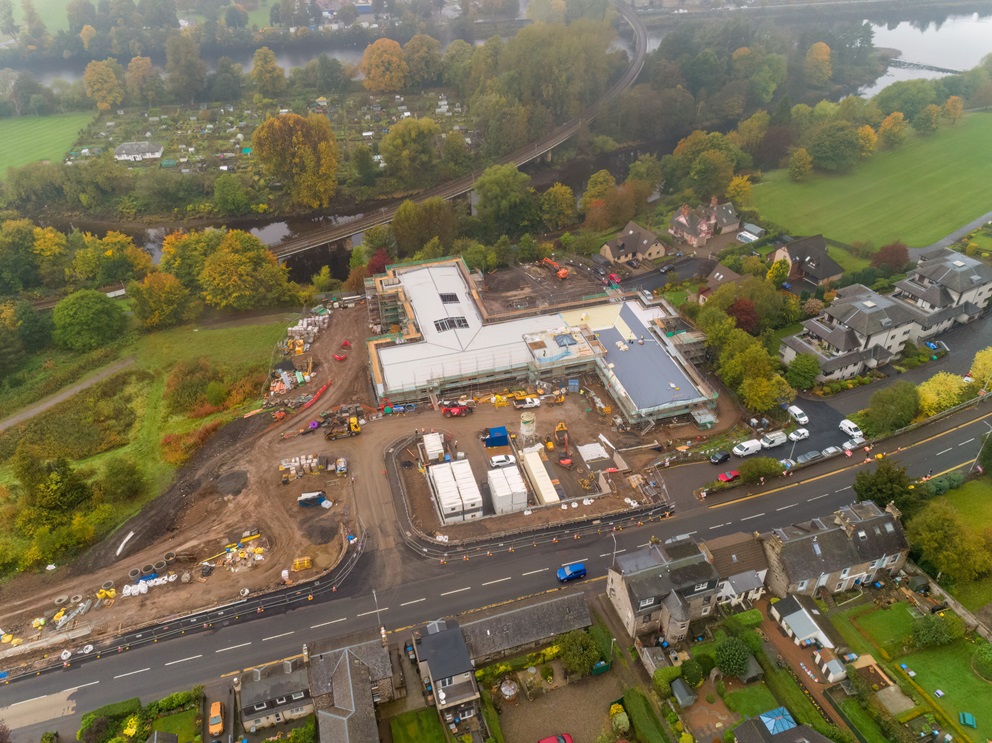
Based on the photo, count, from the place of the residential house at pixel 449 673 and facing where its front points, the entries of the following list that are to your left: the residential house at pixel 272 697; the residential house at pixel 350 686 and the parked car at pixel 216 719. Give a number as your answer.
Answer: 3

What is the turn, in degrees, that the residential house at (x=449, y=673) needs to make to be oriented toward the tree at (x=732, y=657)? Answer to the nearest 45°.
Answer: approximately 90° to its right

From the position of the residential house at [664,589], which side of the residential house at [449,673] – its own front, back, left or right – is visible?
right

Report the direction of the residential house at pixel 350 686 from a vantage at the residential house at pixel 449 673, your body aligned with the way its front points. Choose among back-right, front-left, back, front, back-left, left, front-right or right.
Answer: left

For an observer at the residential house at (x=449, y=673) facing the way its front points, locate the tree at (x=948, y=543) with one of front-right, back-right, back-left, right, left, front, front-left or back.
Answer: right

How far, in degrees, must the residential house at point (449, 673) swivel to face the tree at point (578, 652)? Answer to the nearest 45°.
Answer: approximately 90° to its right

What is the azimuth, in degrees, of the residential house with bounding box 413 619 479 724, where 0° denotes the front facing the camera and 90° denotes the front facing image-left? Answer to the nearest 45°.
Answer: approximately 180°

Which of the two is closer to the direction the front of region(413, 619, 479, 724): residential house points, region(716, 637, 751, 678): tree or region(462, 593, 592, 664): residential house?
the residential house

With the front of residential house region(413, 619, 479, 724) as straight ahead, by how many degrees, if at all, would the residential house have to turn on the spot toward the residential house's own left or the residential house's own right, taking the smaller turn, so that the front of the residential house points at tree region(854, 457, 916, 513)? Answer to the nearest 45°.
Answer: approximately 90° to the residential house's own right

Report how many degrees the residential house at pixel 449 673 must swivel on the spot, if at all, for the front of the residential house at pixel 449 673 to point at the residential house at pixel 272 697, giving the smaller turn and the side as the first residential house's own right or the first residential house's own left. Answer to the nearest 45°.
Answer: approximately 90° to the first residential house's own left

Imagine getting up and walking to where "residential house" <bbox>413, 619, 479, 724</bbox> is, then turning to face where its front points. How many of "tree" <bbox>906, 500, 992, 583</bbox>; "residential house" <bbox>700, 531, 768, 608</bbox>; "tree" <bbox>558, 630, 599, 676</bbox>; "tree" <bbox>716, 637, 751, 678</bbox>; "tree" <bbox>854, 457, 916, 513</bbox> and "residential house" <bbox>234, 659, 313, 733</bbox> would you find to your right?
5

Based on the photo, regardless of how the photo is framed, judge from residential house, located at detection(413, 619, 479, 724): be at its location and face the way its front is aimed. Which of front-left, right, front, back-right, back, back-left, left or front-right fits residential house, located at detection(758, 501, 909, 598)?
right

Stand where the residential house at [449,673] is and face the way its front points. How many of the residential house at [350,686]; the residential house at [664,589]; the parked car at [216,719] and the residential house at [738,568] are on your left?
2

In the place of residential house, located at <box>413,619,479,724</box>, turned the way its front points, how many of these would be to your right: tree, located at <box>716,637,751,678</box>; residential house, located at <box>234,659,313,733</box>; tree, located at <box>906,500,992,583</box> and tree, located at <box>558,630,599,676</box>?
3
